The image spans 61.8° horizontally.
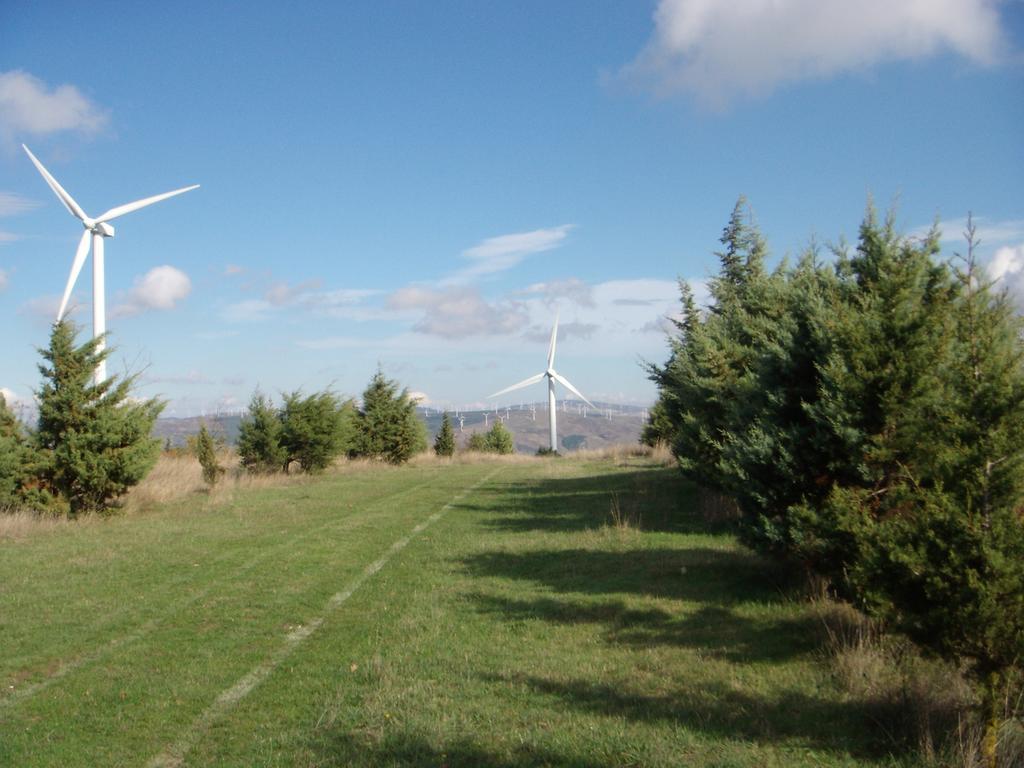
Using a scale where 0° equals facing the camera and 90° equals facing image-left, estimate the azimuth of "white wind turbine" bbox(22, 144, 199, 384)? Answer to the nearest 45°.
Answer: approximately 45°
